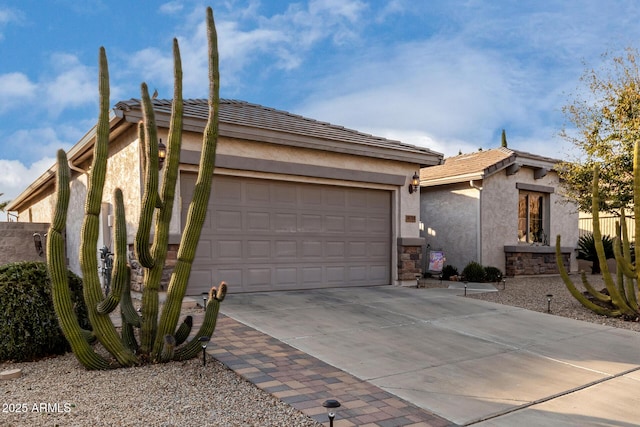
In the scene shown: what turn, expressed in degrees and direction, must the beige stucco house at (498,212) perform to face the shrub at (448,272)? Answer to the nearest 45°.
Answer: approximately 90° to its right

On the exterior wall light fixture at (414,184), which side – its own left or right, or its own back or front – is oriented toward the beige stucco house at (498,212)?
left

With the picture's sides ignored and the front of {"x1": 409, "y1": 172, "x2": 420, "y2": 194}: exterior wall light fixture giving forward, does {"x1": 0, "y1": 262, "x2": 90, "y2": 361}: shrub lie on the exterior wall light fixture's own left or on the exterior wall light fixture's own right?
on the exterior wall light fixture's own right

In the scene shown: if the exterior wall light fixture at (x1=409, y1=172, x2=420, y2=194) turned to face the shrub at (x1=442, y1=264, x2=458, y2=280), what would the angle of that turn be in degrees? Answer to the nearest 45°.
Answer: approximately 135° to its left

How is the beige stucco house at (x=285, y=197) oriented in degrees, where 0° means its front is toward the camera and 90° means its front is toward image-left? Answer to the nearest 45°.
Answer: approximately 315°

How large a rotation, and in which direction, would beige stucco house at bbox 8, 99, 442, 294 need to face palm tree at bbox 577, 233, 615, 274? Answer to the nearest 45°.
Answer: approximately 90° to its left

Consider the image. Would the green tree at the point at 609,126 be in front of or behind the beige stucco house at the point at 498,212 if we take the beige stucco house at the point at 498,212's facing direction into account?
in front

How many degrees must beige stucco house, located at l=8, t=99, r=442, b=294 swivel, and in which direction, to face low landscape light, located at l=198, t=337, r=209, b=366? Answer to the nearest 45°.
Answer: approximately 45° to its right
